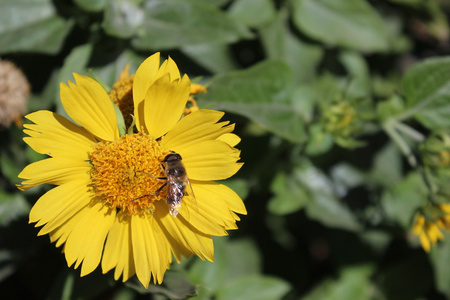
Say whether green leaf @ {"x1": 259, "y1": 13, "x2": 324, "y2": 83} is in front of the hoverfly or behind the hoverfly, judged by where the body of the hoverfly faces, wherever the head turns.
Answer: in front

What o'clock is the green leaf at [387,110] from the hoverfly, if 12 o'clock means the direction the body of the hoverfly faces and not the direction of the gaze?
The green leaf is roughly at 2 o'clock from the hoverfly.

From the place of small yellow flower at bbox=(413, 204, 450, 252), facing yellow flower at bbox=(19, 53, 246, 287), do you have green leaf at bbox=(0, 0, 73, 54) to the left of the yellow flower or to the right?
right

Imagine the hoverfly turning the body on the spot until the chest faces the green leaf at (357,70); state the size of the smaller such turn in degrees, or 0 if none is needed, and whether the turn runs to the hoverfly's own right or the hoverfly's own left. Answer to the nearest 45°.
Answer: approximately 45° to the hoverfly's own right

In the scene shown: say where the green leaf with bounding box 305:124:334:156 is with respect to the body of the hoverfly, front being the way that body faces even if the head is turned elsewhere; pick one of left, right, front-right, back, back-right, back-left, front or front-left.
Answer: front-right

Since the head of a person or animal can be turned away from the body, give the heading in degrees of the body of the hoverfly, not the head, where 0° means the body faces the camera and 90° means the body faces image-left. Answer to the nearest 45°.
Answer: approximately 180°

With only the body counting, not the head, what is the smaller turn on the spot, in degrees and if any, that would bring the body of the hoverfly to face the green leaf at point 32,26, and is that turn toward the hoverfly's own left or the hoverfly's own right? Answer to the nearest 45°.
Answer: approximately 45° to the hoverfly's own left

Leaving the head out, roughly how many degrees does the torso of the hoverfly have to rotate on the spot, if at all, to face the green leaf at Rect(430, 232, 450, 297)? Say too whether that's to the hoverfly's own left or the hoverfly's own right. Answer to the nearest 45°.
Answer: approximately 90° to the hoverfly's own right

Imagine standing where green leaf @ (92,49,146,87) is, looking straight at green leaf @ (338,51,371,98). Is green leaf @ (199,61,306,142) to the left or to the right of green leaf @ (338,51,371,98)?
right

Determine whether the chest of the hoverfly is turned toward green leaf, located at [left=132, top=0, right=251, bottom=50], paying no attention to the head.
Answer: yes

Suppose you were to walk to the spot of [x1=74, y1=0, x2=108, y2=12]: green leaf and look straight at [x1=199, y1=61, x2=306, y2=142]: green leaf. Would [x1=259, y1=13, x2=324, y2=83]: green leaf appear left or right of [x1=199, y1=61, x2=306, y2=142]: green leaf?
left

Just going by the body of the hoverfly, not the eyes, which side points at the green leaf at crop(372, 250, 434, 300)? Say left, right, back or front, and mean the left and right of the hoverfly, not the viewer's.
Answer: right
